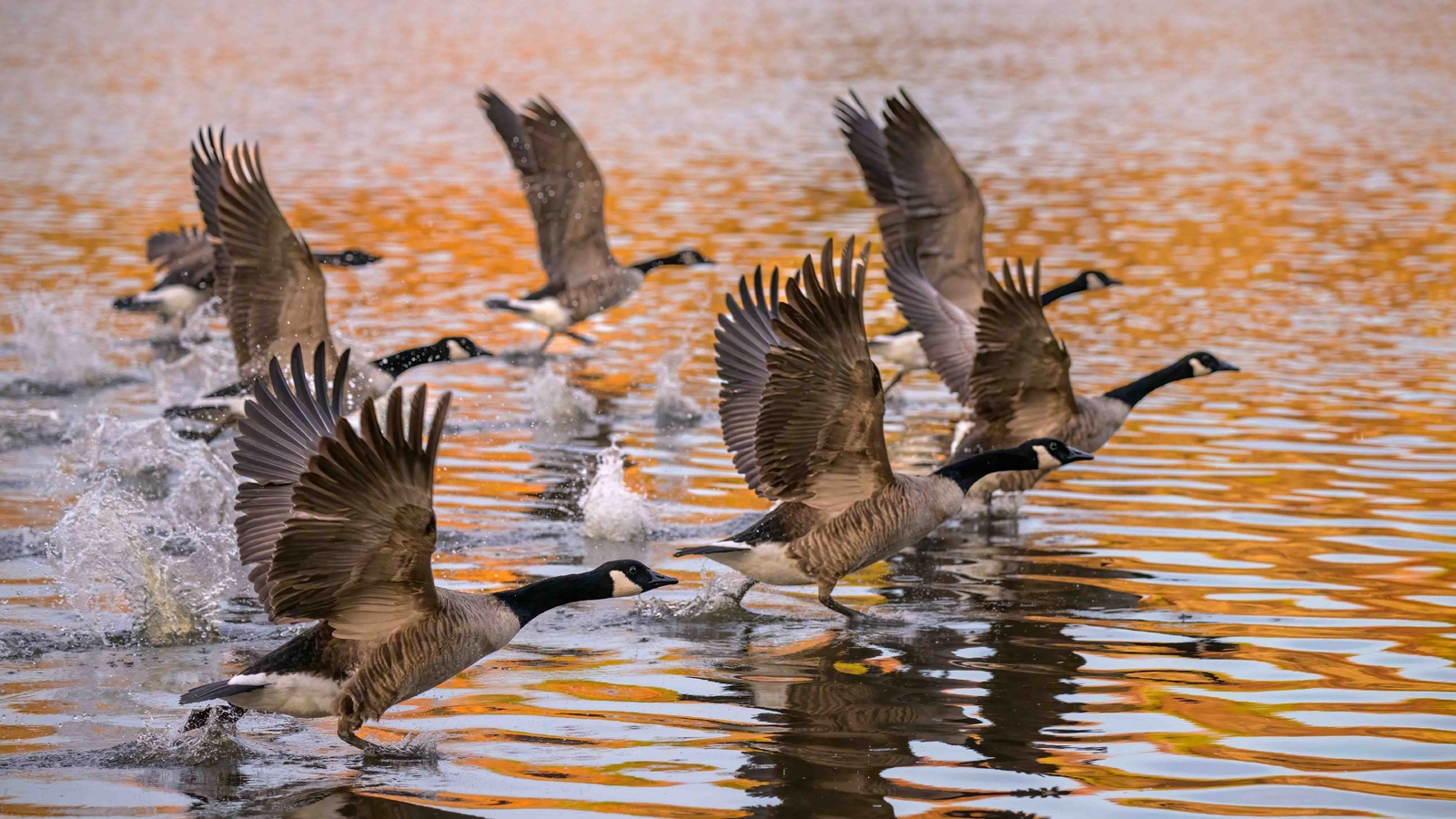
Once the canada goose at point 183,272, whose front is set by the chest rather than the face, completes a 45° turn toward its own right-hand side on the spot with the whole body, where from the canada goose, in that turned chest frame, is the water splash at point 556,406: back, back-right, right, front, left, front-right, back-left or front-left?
front

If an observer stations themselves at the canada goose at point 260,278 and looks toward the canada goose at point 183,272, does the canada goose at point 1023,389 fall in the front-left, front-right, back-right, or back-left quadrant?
back-right

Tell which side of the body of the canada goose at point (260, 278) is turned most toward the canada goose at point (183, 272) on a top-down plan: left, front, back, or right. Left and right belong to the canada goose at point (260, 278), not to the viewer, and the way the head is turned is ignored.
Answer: left

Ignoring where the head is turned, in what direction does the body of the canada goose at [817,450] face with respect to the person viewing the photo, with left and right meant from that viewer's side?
facing to the right of the viewer

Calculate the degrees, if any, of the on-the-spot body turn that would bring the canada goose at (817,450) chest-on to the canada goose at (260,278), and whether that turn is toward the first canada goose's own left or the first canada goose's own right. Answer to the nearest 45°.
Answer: approximately 135° to the first canada goose's own left

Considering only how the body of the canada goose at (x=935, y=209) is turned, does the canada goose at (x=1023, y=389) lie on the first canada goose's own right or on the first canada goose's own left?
on the first canada goose's own right

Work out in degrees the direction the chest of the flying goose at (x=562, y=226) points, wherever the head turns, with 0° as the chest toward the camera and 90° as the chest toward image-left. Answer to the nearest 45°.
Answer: approximately 270°

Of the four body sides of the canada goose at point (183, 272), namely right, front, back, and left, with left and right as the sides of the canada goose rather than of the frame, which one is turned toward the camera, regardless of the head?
right

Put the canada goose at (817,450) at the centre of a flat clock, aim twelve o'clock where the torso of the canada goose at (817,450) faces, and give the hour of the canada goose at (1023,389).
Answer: the canada goose at (1023,389) is roughly at 10 o'clock from the canada goose at (817,450).

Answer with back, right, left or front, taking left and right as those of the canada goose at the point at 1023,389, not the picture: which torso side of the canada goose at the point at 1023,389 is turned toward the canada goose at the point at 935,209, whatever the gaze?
left

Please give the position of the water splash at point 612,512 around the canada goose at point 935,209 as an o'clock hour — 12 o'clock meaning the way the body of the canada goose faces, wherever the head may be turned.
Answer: The water splash is roughly at 4 o'clock from the canada goose.

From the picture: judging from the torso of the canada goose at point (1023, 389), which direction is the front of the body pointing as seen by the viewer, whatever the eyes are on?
to the viewer's right

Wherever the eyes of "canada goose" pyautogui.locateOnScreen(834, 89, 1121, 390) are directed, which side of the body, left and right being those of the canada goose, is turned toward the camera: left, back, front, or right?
right

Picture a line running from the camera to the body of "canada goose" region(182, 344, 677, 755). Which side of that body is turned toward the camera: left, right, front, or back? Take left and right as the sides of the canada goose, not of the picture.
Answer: right

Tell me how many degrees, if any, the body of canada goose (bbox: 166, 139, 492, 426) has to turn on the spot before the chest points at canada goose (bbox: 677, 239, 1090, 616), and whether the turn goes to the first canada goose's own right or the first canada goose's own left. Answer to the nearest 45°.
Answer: approximately 45° to the first canada goose's own right

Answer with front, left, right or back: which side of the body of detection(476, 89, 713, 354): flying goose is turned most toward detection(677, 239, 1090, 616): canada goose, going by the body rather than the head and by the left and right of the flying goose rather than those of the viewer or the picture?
right
